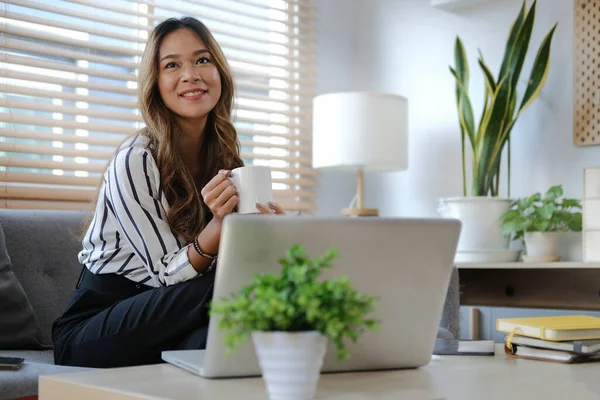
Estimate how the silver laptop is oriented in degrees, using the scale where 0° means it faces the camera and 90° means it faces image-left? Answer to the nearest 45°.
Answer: approximately 135°

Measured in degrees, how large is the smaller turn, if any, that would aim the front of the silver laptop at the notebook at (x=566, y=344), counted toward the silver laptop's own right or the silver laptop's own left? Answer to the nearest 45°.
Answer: approximately 90° to the silver laptop's own right

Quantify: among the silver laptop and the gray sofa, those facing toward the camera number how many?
1

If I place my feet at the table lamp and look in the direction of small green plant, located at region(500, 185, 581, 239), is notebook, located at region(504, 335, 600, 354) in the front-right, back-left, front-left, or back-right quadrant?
front-right

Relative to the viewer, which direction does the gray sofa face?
toward the camera

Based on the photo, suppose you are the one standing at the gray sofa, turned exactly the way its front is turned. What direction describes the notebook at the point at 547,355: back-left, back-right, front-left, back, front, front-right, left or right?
front-left

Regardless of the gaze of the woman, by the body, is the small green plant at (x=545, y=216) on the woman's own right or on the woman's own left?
on the woman's own left

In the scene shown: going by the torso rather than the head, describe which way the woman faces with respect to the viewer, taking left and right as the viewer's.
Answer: facing the viewer and to the right of the viewer

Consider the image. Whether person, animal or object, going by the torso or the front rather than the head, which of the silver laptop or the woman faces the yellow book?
the woman

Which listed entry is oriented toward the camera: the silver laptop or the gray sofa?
the gray sofa

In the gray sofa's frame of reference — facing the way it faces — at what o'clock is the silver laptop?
The silver laptop is roughly at 11 o'clock from the gray sofa.

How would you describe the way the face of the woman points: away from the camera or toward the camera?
toward the camera

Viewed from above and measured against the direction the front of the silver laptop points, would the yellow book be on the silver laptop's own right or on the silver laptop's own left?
on the silver laptop's own right

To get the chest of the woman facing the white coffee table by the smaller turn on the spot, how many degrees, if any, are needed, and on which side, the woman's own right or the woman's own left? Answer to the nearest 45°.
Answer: approximately 45° to the woman's own right

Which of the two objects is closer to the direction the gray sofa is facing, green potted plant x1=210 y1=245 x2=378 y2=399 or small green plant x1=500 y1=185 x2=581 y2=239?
the green potted plant

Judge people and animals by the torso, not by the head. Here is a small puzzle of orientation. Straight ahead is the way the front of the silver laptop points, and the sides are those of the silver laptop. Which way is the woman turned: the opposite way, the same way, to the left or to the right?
the opposite way
